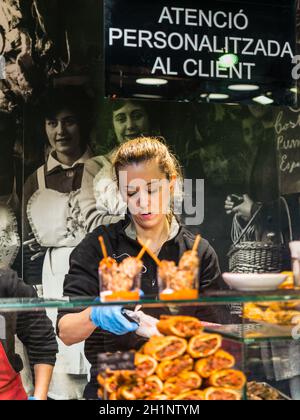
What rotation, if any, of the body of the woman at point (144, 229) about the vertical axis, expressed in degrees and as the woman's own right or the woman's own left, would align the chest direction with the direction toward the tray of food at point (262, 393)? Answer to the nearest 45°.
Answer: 0° — they already face it

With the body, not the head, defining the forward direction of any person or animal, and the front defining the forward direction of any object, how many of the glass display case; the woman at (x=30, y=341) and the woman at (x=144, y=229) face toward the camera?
3

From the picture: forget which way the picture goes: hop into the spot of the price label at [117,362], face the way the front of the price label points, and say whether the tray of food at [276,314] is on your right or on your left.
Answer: on your left
